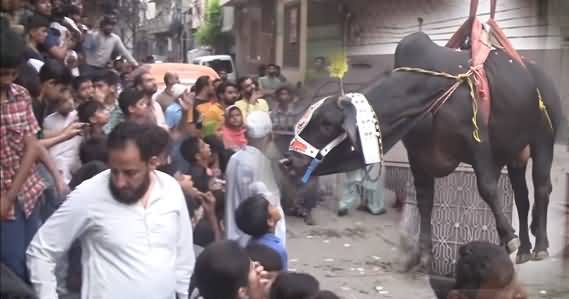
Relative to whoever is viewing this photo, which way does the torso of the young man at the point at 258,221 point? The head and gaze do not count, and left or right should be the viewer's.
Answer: facing away from the viewer and to the right of the viewer

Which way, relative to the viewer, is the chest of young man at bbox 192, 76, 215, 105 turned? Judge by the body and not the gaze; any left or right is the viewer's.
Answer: facing the viewer and to the right of the viewer

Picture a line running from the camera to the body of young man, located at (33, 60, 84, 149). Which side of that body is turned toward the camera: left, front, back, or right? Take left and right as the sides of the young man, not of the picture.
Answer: right

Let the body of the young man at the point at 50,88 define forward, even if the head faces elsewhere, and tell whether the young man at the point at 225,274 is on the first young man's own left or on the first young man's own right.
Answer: on the first young man's own right

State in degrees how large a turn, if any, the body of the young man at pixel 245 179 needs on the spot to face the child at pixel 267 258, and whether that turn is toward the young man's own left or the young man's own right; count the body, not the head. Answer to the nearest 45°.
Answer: approximately 135° to the young man's own right

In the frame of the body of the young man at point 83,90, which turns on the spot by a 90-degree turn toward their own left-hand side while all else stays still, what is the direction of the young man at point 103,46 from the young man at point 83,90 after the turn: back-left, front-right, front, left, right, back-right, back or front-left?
front-left

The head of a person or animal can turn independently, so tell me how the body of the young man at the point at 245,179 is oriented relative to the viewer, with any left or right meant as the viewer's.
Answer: facing away from the viewer and to the right of the viewer

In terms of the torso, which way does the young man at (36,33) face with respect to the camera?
to the viewer's right

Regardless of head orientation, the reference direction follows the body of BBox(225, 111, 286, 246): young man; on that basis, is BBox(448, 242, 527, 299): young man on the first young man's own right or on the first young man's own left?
on the first young man's own right

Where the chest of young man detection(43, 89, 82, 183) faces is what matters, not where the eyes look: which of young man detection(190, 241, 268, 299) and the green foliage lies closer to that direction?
the young man

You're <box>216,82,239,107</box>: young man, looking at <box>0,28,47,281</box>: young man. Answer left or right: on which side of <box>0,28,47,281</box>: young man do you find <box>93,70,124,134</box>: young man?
right

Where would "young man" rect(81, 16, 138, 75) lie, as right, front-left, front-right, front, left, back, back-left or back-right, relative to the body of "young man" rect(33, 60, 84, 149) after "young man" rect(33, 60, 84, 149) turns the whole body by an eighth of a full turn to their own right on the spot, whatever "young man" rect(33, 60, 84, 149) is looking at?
back-left

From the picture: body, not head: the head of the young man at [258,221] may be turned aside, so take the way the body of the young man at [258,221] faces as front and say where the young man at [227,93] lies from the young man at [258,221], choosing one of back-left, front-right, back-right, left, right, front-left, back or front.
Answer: front-left

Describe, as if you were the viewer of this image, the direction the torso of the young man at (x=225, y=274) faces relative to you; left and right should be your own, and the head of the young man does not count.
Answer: facing away from the viewer and to the right of the viewer
